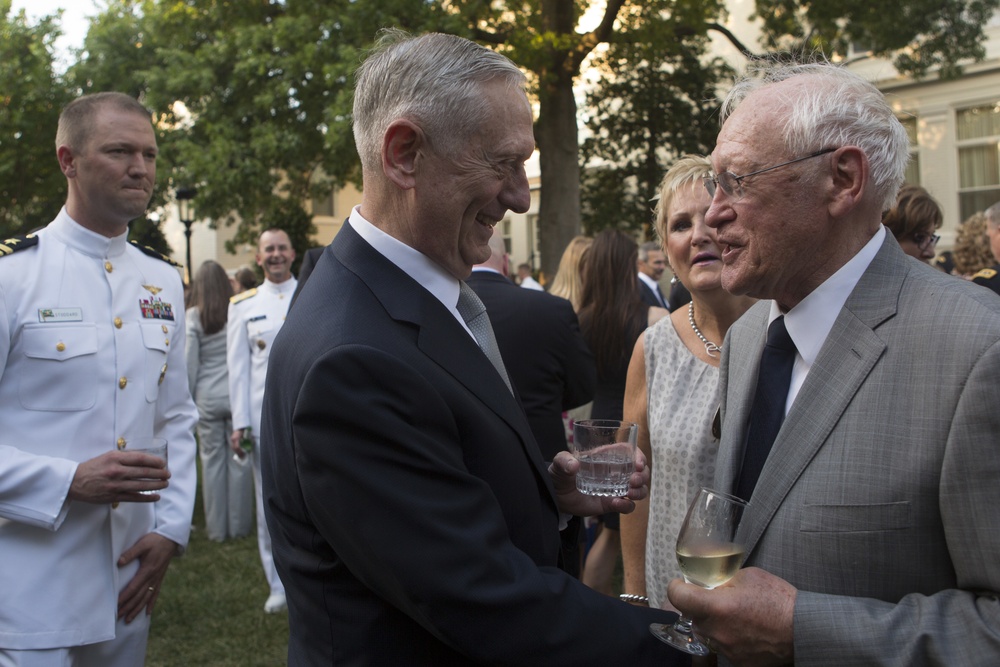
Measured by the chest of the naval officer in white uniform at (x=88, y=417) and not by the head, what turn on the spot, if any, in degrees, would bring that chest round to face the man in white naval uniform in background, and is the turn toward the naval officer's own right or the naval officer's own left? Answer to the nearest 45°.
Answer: approximately 135° to the naval officer's own left

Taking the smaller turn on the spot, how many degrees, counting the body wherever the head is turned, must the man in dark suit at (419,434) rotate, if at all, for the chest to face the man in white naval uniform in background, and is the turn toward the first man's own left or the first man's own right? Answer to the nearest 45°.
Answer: approximately 90° to the first man's own left

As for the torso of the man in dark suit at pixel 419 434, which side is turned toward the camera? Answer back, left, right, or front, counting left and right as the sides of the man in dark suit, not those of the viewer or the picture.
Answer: right

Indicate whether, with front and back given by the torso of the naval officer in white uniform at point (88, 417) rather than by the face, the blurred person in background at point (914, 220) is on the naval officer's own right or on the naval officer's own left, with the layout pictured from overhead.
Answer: on the naval officer's own left

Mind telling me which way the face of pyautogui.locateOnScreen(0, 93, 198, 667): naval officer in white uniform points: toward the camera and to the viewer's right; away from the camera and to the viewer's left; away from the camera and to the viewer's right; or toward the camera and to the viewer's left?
toward the camera and to the viewer's right

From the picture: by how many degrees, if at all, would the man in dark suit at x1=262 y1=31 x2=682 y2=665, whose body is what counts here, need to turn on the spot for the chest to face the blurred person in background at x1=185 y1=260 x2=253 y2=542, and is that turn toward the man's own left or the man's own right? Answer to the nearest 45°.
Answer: approximately 90° to the man's own left

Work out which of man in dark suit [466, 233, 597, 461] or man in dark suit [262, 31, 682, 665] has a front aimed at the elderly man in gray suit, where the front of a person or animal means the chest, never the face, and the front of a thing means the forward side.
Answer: man in dark suit [262, 31, 682, 665]

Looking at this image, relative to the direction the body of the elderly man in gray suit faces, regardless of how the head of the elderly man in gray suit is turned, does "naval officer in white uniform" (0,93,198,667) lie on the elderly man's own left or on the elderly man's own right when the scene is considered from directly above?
on the elderly man's own right

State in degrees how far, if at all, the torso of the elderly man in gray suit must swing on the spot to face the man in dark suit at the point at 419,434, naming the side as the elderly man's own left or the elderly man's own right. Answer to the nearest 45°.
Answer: approximately 45° to the elderly man's own right

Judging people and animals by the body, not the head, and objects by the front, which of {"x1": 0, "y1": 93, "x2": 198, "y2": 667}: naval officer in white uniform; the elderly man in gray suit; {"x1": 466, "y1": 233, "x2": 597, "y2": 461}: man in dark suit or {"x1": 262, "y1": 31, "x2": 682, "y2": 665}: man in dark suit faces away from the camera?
{"x1": 466, "y1": 233, "x2": 597, "y2": 461}: man in dark suit

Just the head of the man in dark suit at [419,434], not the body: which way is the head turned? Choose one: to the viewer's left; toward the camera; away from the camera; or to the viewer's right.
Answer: to the viewer's right

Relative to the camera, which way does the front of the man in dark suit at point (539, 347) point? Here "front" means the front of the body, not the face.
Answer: away from the camera

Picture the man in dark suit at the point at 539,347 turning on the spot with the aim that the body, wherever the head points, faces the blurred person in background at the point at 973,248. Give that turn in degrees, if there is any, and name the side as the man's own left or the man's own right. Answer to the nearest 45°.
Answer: approximately 45° to the man's own right
